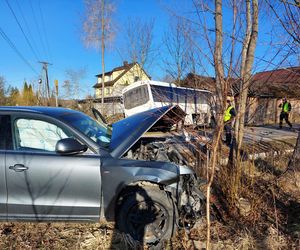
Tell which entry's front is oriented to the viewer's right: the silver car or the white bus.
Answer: the silver car

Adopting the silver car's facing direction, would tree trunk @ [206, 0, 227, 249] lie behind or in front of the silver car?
in front

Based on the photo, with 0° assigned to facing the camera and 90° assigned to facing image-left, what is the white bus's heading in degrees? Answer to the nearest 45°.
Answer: approximately 45°

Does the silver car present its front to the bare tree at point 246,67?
yes

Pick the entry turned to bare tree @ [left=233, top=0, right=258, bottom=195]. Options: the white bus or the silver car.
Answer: the silver car

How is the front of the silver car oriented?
to the viewer's right

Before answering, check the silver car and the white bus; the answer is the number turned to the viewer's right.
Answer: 1

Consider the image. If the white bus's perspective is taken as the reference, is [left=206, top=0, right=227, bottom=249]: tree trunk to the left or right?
on its left
